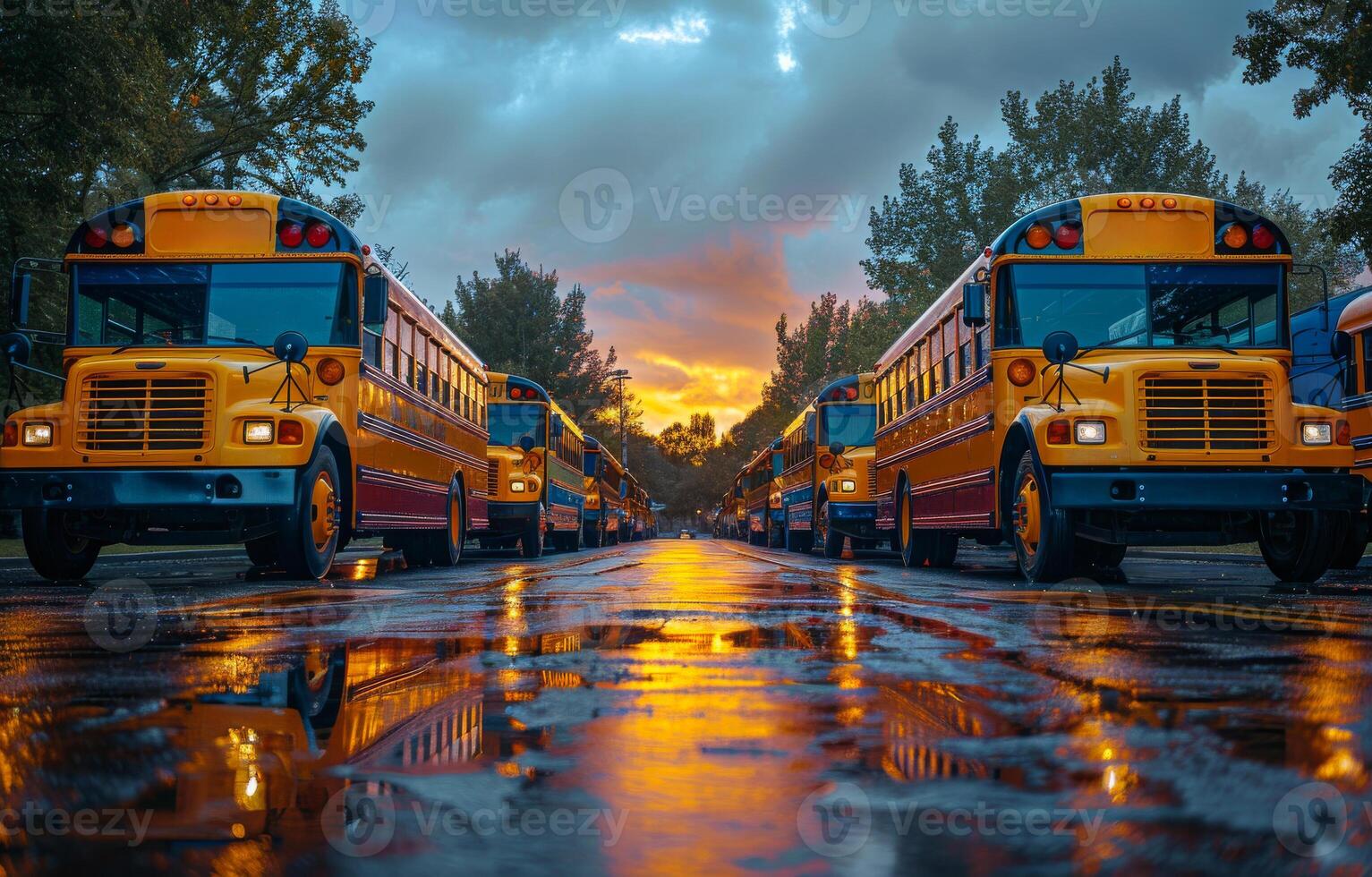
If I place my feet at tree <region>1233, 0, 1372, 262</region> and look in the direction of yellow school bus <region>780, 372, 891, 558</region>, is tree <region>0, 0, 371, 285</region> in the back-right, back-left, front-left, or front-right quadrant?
front-left

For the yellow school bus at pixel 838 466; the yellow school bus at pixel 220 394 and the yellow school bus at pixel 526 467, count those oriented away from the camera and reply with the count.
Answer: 0

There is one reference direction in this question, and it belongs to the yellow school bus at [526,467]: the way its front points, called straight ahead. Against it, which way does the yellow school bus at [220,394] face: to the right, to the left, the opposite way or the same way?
the same way

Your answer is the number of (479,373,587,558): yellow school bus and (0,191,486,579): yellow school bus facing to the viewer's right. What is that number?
0

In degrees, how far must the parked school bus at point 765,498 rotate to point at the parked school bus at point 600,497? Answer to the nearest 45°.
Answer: approximately 135° to its right

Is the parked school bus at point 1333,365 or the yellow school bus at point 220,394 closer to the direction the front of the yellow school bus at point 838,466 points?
the parked school bus

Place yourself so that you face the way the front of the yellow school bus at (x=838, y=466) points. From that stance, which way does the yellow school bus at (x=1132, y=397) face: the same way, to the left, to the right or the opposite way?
the same way

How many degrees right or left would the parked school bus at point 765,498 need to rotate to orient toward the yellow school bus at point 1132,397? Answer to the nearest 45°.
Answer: approximately 45° to its right

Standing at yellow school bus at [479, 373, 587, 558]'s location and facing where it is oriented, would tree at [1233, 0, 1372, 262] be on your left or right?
on your left

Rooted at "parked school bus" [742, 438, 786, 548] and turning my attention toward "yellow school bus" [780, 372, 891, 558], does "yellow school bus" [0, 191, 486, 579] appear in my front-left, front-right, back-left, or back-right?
front-right

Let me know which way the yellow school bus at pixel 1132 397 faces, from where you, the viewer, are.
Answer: facing the viewer and to the right of the viewer

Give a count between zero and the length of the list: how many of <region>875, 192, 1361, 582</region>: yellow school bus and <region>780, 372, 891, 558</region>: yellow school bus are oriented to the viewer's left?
0

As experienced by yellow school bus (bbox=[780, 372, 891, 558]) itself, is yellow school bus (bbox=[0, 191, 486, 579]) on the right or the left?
on its right

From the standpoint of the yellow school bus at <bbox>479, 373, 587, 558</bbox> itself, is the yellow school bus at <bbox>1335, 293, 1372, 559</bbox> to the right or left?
on its left

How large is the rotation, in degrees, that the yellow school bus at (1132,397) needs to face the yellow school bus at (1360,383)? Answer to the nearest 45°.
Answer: approximately 90° to its left

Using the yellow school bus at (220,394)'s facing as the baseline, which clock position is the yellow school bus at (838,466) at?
the yellow school bus at (838,466) is roughly at 6 o'clock from the yellow school bus at (220,394).
